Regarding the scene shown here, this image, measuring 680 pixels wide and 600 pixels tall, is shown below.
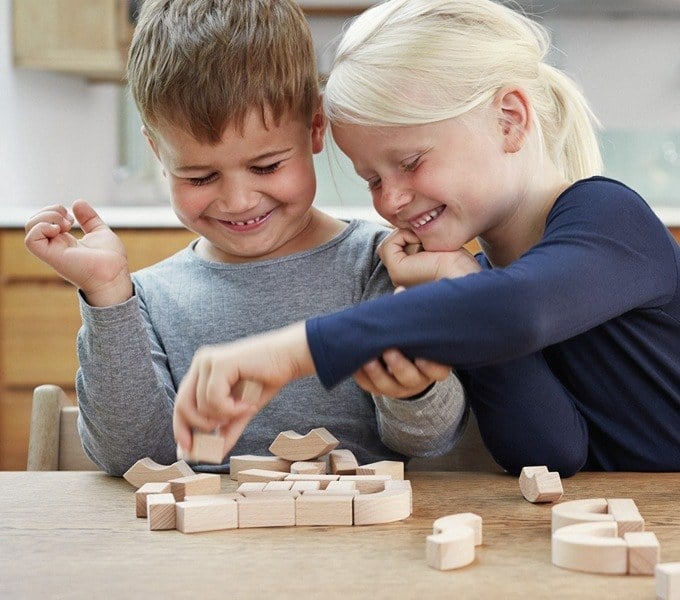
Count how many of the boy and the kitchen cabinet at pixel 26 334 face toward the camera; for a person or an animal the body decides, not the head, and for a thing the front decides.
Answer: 2

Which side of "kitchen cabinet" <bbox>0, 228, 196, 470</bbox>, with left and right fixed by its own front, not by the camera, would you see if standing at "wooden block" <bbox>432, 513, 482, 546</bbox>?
front

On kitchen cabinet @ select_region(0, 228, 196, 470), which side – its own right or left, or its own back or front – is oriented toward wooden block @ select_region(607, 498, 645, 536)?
front

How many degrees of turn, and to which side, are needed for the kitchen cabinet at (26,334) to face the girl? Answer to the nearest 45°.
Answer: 0° — it already faces them

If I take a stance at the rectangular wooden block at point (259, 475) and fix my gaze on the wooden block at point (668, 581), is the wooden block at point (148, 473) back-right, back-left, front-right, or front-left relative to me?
back-right

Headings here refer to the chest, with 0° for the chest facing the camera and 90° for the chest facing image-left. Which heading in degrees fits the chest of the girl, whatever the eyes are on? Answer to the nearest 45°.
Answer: approximately 45°

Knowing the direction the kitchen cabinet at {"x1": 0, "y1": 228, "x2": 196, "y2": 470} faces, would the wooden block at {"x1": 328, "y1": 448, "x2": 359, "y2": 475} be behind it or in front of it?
in front

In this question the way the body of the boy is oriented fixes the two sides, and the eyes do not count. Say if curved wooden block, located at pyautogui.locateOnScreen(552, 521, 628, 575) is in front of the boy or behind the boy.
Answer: in front
